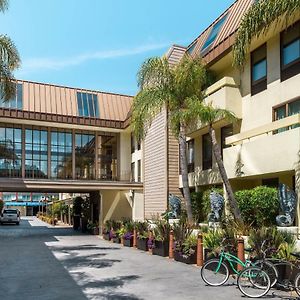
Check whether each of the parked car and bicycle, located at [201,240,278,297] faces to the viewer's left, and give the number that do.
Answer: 1

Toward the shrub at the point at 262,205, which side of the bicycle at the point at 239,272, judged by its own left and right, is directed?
right

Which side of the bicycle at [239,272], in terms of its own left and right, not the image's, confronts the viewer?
left

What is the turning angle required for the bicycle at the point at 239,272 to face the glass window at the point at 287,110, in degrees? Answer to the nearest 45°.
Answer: approximately 90° to its right

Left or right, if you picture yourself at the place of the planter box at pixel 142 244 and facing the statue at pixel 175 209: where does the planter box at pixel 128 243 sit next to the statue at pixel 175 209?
left
